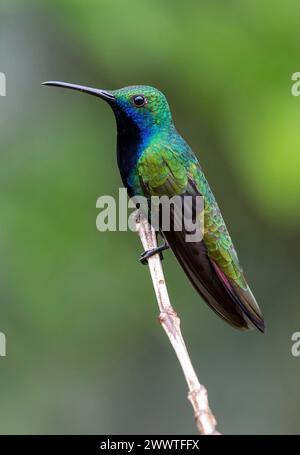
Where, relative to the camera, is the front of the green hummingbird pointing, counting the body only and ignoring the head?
to the viewer's left
